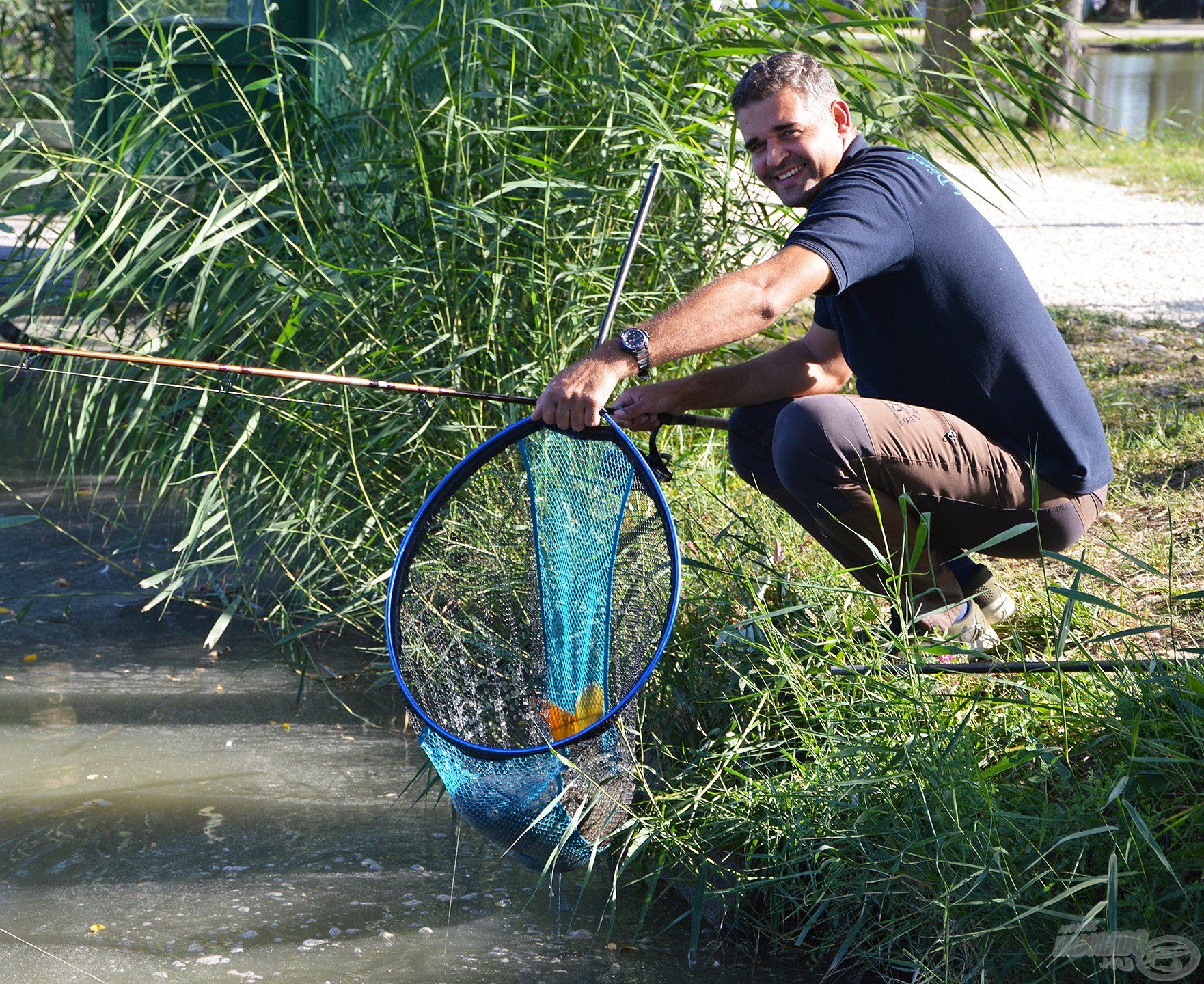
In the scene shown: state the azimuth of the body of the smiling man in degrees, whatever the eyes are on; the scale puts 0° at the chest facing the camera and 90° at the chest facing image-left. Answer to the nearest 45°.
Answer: approximately 90°

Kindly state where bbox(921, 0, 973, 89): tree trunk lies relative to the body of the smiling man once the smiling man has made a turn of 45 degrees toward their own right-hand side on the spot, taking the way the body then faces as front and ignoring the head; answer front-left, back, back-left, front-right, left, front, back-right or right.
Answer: front-right

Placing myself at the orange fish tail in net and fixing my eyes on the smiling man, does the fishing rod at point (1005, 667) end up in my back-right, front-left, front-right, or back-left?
front-right
